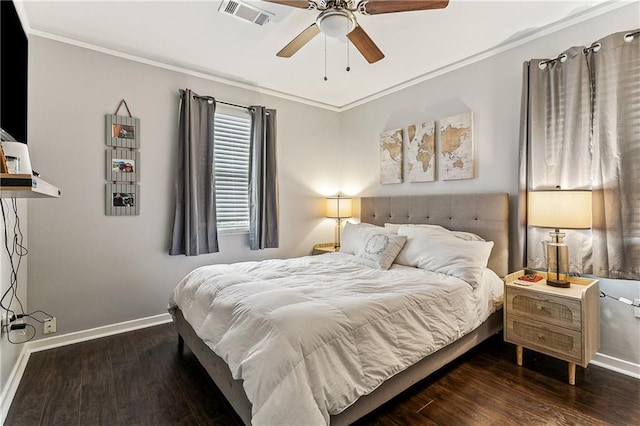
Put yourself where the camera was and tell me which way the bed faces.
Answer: facing the viewer and to the left of the viewer

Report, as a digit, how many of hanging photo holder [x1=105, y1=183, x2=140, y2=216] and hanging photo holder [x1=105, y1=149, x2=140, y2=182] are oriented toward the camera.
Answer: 2

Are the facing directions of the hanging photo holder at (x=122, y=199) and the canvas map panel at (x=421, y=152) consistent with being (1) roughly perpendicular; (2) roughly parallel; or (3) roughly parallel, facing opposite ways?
roughly perpendicular

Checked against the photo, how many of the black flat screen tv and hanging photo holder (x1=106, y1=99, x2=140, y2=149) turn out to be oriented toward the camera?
1

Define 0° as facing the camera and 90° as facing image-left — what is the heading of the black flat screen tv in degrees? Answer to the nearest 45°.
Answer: approximately 270°

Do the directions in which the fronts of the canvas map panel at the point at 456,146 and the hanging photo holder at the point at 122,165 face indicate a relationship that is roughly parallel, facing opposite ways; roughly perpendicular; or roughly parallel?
roughly perpendicular

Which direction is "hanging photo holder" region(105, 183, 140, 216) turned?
toward the camera

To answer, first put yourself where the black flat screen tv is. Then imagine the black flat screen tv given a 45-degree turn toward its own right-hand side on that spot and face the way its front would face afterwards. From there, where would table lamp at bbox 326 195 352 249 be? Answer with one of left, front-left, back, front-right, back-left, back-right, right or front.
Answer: front-left

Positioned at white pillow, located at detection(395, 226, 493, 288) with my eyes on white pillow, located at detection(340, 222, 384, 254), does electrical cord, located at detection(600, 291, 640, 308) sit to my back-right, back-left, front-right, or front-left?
back-right

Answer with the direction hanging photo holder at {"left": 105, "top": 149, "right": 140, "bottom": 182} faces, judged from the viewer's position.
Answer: facing the viewer

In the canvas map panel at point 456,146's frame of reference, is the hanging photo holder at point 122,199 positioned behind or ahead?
ahead

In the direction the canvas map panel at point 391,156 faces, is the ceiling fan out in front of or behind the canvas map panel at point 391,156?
in front

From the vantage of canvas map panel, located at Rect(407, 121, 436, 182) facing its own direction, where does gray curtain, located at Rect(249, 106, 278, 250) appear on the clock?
The gray curtain is roughly at 1 o'clock from the canvas map panel.
